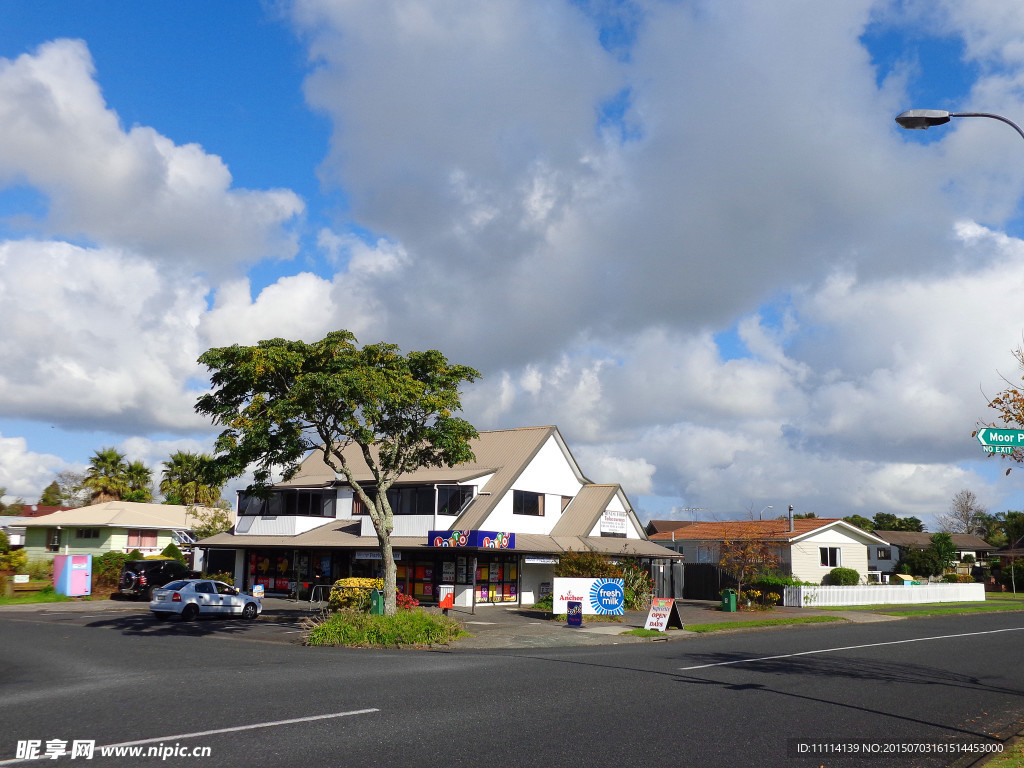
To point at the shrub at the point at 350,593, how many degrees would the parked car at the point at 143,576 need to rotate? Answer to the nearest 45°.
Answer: approximately 90° to its right

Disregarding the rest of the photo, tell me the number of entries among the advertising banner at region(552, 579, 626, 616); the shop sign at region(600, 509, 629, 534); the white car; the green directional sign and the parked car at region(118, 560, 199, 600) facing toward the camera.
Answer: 3

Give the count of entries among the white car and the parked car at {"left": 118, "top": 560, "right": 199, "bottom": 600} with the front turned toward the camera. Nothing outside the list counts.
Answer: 0

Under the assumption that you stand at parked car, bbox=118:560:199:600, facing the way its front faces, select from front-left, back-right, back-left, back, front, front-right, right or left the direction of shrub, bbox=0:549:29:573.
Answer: left

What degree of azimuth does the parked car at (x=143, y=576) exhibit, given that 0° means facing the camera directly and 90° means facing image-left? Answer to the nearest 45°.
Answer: approximately 225°

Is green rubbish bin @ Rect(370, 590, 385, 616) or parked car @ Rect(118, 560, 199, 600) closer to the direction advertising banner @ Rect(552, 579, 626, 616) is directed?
the green rubbish bin

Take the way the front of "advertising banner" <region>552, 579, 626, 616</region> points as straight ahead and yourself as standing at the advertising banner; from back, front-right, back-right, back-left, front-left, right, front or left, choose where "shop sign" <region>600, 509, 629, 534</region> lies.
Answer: back

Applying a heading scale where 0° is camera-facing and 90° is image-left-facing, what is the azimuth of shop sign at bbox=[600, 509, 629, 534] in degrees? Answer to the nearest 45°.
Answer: approximately 0°

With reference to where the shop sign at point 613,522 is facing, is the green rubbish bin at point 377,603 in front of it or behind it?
in front
